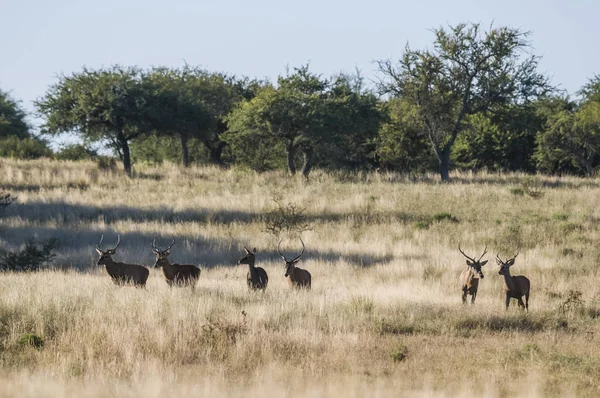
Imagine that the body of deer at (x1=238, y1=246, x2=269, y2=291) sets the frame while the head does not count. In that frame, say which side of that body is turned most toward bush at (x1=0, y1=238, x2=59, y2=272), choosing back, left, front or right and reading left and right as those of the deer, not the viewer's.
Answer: right

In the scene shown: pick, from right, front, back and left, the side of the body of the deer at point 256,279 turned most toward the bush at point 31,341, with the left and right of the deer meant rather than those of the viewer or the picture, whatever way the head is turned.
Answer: front

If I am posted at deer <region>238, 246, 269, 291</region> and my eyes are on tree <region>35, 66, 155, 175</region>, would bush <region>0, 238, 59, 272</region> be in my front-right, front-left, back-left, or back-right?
front-left

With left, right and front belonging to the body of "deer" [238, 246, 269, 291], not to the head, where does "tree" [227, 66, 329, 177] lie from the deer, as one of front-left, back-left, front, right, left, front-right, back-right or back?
back-right

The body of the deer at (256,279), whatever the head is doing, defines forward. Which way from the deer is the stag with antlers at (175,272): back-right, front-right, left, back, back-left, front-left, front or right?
front-right

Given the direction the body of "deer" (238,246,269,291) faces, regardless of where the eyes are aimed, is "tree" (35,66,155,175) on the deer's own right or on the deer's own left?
on the deer's own right

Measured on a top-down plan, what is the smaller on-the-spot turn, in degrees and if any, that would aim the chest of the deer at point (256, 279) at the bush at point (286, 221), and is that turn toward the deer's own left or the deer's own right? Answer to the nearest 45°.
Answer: approximately 135° to the deer's own right

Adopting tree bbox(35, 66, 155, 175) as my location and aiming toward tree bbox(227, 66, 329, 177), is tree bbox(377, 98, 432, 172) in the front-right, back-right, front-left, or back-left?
front-left

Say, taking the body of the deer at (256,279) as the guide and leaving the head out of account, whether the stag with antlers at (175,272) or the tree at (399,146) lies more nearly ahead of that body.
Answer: the stag with antlers

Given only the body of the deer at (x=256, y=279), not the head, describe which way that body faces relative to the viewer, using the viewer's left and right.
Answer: facing the viewer and to the left of the viewer

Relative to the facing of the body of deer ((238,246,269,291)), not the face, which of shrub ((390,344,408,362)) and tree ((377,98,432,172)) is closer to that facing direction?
the shrub

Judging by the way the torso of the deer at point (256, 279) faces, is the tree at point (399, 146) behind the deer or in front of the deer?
behind

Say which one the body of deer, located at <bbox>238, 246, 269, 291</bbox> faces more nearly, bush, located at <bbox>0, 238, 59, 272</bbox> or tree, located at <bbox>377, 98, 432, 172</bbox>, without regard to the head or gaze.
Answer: the bush

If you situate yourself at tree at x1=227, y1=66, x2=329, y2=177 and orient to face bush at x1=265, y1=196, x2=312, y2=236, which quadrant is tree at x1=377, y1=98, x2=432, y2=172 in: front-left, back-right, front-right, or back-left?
back-left
